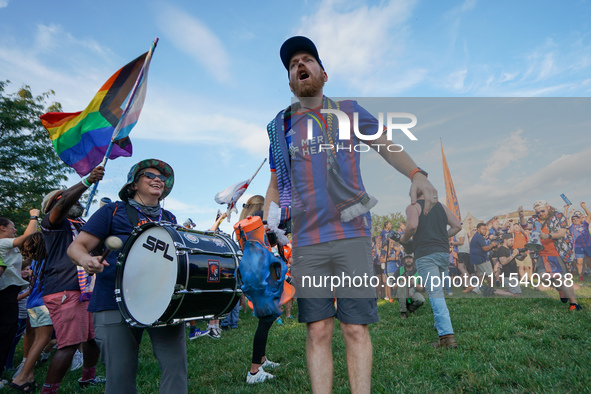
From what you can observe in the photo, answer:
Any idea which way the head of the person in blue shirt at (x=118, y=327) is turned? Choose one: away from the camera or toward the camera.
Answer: toward the camera

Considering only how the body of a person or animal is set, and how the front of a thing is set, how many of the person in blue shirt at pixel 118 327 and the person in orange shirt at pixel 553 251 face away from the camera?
0

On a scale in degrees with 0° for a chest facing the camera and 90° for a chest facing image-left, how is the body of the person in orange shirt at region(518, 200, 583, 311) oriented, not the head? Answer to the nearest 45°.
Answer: approximately 45°

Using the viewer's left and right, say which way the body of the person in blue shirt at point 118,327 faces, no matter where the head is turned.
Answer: facing the viewer and to the right of the viewer

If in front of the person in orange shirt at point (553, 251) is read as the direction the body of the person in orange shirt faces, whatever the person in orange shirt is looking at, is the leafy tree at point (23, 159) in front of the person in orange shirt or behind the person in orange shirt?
in front

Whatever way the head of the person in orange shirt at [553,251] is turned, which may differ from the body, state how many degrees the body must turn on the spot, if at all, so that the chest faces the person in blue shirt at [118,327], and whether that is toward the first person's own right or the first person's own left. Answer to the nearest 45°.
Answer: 0° — they already face them

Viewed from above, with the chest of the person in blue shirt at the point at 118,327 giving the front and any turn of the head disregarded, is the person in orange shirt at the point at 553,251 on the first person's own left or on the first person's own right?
on the first person's own left
